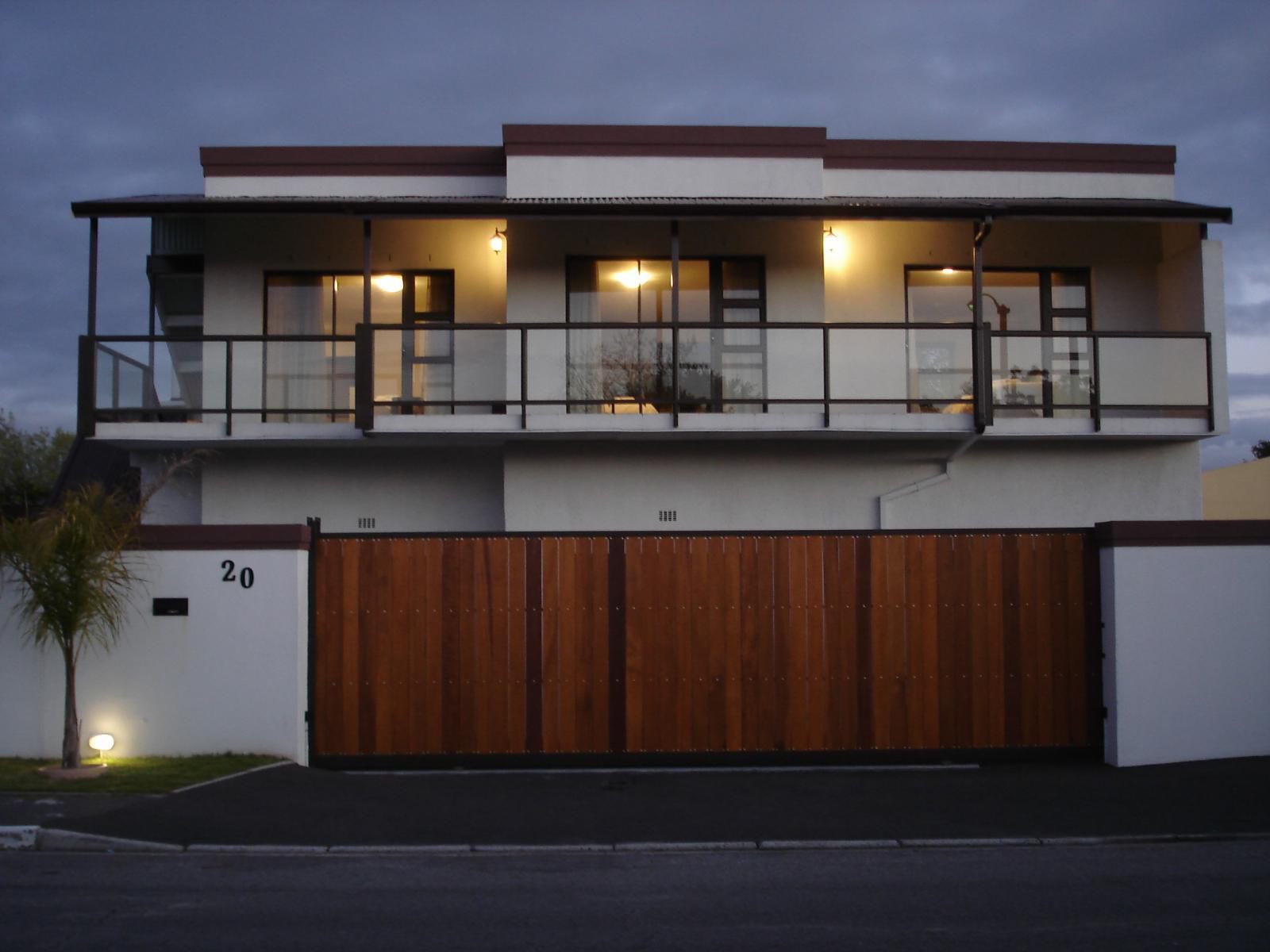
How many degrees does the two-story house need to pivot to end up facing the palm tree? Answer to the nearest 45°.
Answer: approximately 45° to its right

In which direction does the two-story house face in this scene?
toward the camera

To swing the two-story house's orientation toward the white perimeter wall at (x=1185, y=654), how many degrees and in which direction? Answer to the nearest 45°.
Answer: approximately 45° to its left

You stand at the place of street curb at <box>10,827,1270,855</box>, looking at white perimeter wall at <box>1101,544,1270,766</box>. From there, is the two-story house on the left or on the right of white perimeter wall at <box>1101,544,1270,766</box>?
left

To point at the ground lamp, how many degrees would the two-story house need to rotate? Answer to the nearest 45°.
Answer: approximately 45° to its right

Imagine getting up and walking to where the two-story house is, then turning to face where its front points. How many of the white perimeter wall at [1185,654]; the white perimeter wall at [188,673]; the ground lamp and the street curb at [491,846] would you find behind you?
0

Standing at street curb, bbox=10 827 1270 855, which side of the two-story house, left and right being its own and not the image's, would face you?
front

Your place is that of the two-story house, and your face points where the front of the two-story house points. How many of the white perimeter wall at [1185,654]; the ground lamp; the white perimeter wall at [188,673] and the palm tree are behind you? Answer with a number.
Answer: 0
